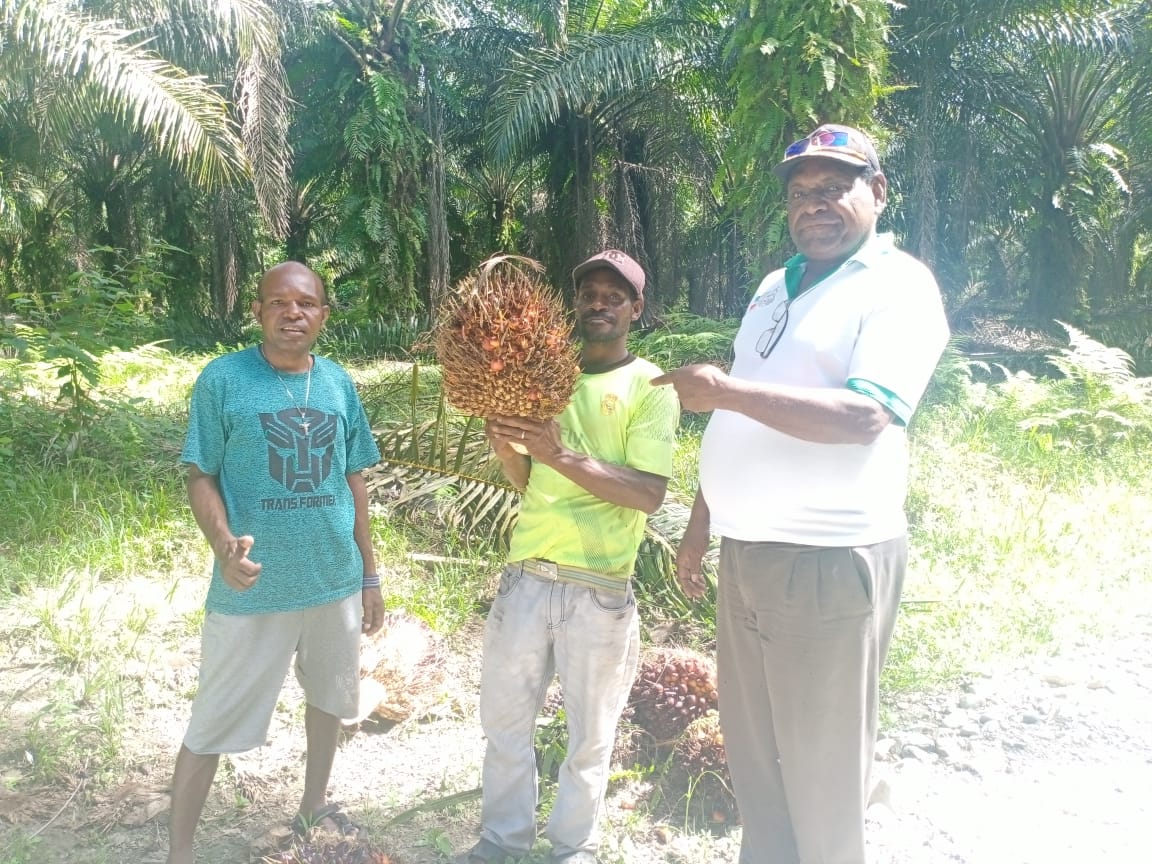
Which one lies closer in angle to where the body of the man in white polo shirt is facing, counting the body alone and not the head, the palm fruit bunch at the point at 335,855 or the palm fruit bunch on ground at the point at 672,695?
the palm fruit bunch

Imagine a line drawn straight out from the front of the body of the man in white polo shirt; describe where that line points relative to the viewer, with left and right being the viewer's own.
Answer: facing the viewer and to the left of the viewer

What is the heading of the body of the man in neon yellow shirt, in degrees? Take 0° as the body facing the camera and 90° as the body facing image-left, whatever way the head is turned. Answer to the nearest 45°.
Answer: approximately 45°

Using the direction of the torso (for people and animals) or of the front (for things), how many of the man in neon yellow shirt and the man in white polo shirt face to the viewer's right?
0

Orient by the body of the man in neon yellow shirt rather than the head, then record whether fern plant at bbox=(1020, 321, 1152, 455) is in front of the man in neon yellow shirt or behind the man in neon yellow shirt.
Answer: behind

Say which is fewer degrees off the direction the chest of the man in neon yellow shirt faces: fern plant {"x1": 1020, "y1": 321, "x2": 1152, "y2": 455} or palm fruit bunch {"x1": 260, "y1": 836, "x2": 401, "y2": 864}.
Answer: the palm fruit bunch

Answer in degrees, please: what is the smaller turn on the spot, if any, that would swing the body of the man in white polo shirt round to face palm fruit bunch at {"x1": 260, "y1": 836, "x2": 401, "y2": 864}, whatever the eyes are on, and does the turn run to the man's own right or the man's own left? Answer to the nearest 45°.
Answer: approximately 45° to the man's own right

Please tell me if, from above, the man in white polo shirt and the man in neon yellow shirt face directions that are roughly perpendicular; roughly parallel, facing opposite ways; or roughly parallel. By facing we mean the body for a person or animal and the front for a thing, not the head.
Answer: roughly parallel

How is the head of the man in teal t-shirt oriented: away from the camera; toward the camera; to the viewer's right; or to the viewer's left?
toward the camera

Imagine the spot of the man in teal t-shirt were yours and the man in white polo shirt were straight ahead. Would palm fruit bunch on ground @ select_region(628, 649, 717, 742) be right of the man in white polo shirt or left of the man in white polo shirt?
left

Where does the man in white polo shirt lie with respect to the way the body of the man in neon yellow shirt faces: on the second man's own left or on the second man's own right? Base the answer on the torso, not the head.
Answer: on the second man's own left

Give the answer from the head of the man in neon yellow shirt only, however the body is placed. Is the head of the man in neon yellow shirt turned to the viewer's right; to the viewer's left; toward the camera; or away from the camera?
toward the camera

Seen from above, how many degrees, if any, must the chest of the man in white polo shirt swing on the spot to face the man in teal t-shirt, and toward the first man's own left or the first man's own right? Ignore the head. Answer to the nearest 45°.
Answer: approximately 45° to the first man's own right

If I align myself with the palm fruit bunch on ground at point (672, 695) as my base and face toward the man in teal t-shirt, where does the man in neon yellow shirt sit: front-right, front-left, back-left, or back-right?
front-left
